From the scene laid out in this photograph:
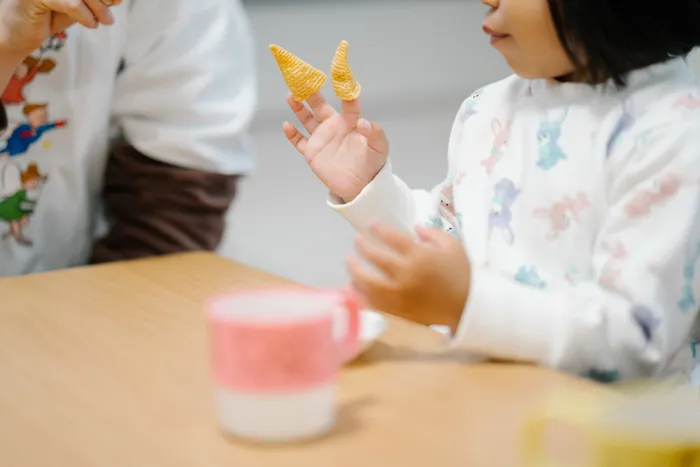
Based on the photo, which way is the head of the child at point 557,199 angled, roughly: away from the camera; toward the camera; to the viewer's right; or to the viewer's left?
to the viewer's left

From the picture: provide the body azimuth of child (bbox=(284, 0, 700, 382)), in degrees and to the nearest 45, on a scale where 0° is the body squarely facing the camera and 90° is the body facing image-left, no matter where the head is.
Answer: approximately 45°
